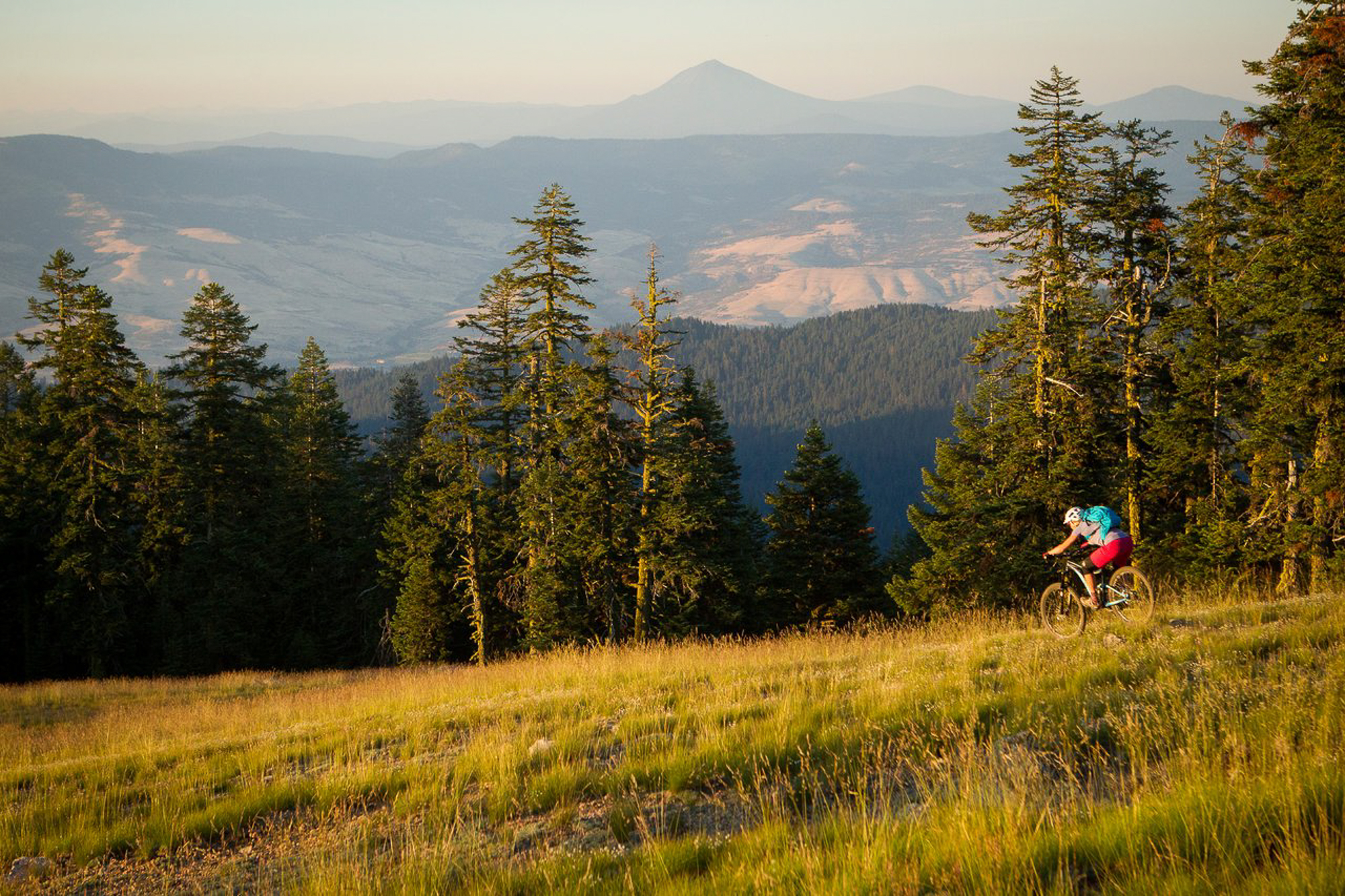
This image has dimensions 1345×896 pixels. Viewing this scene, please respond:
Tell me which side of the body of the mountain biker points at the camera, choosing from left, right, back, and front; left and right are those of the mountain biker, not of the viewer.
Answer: left

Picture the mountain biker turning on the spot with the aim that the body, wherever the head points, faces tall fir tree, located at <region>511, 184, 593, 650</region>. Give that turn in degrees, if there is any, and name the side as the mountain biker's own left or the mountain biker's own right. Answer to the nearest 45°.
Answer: approximately 45° to the mountain biker's own right

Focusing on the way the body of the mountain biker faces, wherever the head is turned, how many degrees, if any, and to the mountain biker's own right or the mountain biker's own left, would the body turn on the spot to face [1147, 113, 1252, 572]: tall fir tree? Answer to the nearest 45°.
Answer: approximately 90° to the mountain biker's own right

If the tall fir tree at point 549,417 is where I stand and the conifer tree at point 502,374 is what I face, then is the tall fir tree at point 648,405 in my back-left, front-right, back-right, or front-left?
back-right

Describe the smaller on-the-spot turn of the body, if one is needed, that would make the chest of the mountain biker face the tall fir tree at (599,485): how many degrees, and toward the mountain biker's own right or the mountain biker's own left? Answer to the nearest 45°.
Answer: approximately 45° to the mountain biker's own right

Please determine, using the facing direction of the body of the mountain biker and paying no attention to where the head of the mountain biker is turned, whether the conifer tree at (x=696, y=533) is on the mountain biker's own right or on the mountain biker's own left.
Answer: on the mountain biker's own right

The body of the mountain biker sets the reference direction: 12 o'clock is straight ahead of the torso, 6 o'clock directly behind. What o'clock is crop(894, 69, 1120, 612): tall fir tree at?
The tall fir tree is roughly at 3 o'clock from the mountain biker.

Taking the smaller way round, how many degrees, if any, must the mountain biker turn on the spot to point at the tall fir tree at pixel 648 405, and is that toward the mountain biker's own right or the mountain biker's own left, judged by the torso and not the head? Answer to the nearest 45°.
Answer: approximately 45° to the mountain biker's own right

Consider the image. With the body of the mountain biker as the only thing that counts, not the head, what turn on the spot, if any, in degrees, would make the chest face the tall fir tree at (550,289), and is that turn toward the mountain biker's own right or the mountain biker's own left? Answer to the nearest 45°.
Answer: approximately 45° to the mountain biker's own right

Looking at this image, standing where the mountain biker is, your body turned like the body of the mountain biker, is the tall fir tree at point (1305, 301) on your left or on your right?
on your right
